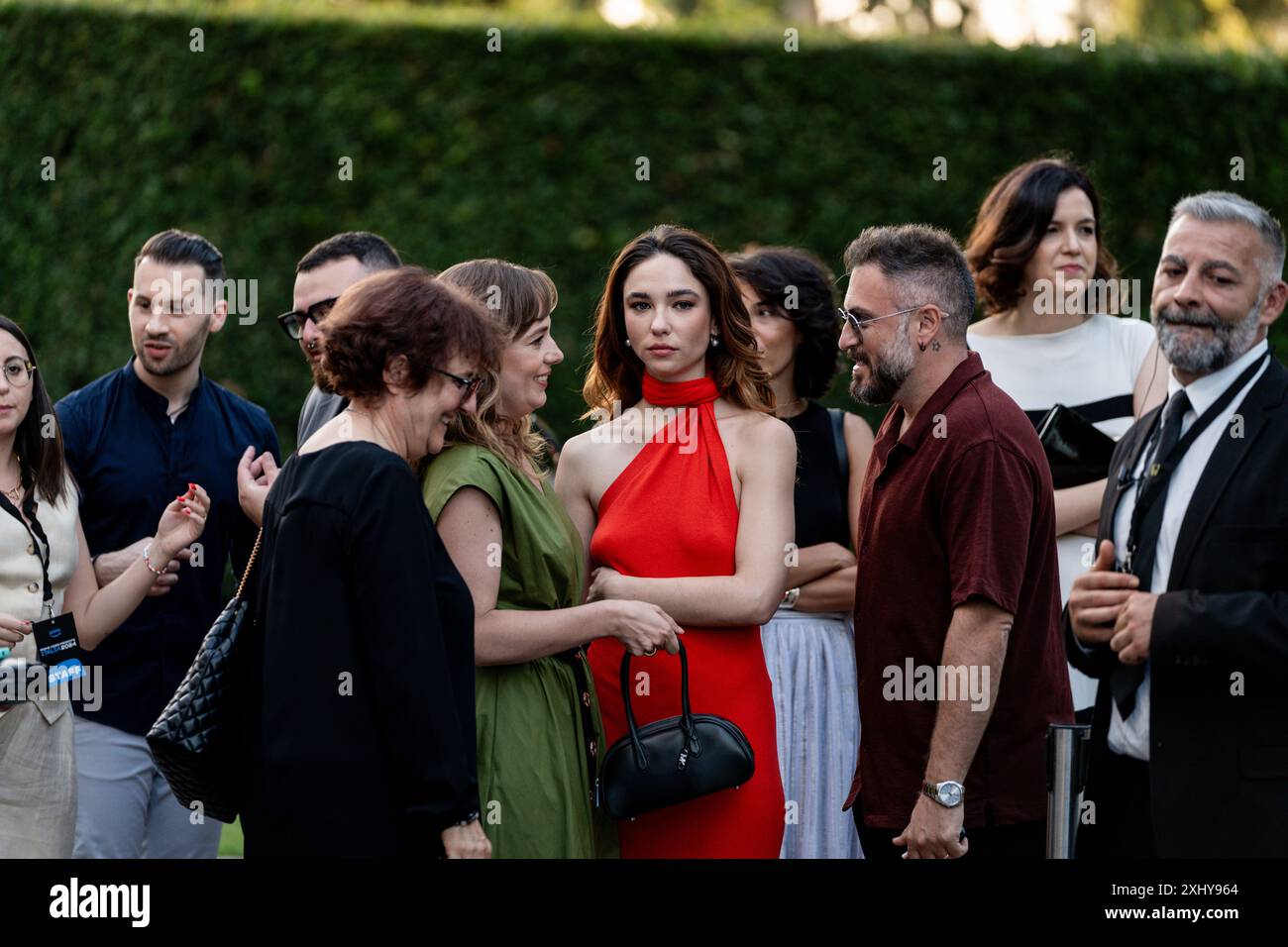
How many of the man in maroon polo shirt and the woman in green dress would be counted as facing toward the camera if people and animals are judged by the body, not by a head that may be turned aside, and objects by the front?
0

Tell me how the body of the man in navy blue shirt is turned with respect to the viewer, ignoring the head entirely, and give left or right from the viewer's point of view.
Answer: facing the viewer

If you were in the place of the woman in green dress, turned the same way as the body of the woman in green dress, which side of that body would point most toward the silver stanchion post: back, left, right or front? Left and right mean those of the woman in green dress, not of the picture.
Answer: front

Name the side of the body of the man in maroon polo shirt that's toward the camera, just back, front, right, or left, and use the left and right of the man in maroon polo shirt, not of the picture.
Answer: left

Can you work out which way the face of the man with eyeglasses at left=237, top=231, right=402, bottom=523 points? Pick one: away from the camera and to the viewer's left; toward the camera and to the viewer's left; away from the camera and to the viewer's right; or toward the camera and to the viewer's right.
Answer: toward the camera and to the viewer's left

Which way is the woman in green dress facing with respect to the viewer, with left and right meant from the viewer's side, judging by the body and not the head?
facing to the right of the viewer

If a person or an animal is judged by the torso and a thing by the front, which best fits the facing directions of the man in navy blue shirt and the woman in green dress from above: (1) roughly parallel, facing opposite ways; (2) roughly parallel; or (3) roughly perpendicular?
roughly perpendicular
